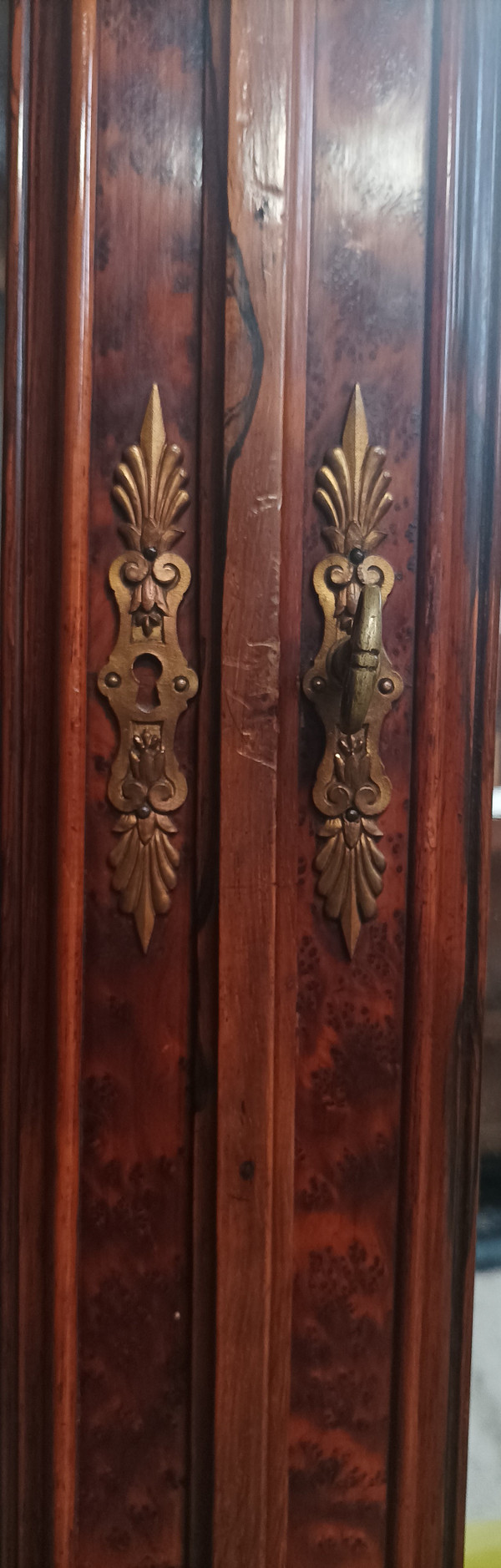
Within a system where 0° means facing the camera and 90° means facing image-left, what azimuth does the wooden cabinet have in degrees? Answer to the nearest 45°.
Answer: approximately 0°
